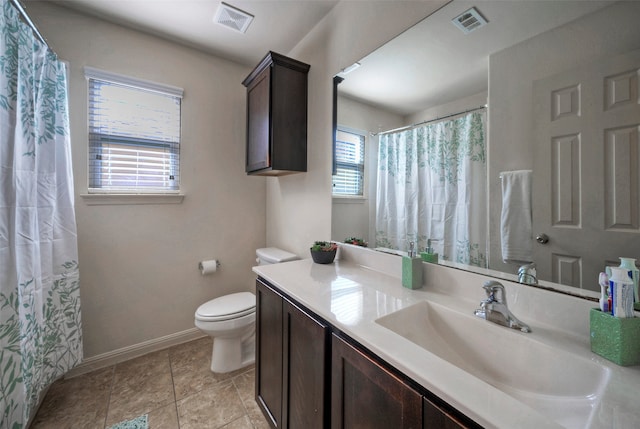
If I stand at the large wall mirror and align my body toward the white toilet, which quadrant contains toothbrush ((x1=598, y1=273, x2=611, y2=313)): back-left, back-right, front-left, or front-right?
back-left

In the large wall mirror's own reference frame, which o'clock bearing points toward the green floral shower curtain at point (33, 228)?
The green floral shower curtain is roughly at 1 o'clock from the large wall mirror.

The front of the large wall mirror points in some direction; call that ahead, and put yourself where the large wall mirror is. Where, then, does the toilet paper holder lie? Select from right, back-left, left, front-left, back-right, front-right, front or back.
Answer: front-right

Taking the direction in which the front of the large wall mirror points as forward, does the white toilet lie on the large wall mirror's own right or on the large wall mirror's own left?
on the large wall mirror's own right

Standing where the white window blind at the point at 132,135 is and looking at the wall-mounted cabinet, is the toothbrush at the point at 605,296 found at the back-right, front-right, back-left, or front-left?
front-right

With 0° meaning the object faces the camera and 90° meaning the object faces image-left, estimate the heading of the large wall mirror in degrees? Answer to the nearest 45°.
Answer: approximately 45°
